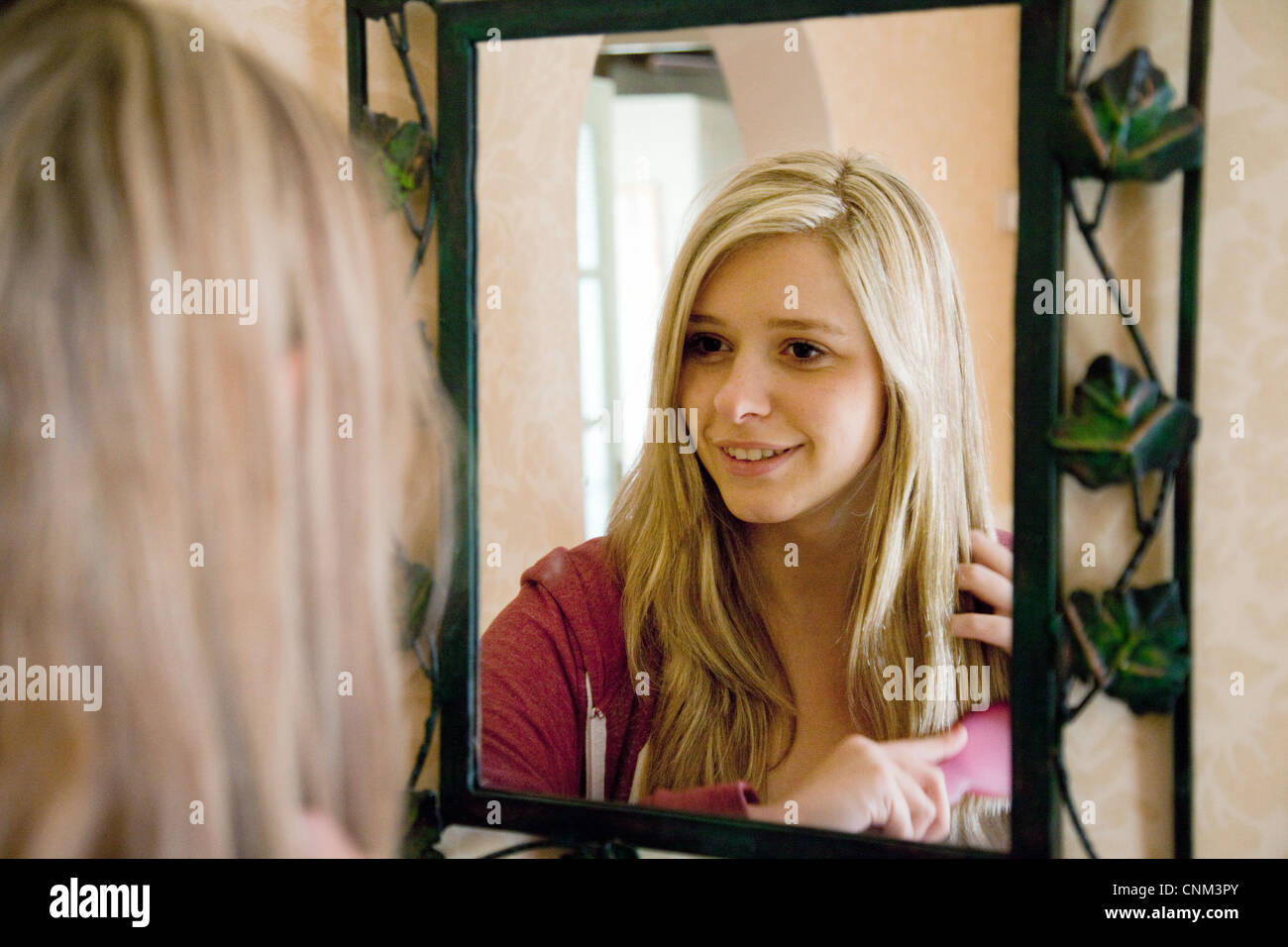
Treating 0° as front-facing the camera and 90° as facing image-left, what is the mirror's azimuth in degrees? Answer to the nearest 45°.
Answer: approximately 45°
